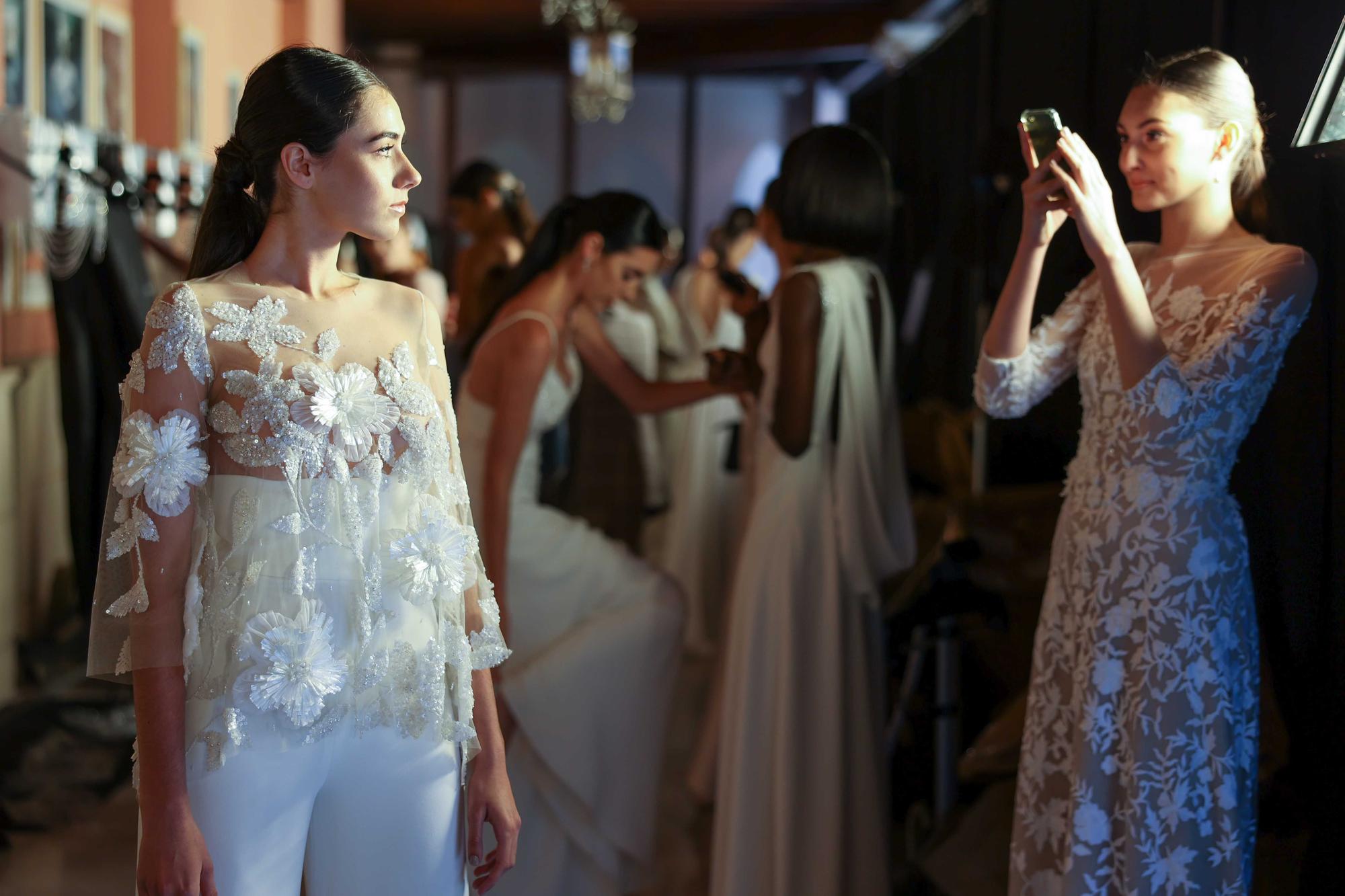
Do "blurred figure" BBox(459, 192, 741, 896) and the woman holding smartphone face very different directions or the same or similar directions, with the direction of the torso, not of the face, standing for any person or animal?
very different directions

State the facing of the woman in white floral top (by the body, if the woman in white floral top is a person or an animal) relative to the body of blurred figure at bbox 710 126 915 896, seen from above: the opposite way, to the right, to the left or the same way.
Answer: the opposite way

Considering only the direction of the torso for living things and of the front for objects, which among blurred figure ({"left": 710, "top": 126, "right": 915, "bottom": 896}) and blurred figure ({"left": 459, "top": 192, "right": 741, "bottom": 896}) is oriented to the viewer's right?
blurred figure ({"left": 459, "top": 192, "right": 741, "bottom": 896})

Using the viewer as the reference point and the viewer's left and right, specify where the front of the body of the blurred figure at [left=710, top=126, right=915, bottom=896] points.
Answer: facing away from the viewer and to the left of the viewer

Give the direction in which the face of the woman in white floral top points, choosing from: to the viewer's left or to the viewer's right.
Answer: to the viewer's right

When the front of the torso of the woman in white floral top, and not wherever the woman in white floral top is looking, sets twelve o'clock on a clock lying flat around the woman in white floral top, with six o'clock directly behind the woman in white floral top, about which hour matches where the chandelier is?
The chandelier is roughly at 8 o'clock from the woman in white floral top.

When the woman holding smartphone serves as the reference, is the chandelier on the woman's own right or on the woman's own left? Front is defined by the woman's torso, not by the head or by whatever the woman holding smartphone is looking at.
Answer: on the woman's own right

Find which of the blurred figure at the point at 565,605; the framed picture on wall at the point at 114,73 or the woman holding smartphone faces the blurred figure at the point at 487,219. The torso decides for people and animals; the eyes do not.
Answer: the framed picture on wall

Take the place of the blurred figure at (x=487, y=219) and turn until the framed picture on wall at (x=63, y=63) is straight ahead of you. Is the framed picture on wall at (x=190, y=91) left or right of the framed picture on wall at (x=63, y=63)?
right

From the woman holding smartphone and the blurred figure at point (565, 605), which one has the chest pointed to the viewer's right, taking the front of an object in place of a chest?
the blurred figure

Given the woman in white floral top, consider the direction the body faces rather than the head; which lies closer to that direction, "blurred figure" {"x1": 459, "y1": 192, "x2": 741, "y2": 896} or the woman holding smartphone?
the woman holding smartphone

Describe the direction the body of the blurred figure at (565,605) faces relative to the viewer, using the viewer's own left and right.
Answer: facing to the right of the viewer

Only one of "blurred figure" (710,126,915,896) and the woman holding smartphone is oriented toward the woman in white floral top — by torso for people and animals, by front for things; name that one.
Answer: the woman holding smartphone
